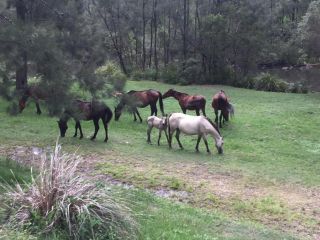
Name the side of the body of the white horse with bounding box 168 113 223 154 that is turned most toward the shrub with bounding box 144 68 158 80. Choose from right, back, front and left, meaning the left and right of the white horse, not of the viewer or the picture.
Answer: left

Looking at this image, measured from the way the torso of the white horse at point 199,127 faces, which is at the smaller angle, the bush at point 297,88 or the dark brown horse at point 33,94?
the bush

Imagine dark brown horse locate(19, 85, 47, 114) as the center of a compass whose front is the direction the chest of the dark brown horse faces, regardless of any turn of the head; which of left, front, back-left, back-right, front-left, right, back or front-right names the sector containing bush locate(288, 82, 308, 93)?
back-right

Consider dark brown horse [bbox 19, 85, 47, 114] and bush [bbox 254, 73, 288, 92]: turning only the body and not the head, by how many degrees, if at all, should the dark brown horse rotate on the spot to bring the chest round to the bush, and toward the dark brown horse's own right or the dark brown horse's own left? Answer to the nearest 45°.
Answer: approximately 135° to the dark brown horse's own right

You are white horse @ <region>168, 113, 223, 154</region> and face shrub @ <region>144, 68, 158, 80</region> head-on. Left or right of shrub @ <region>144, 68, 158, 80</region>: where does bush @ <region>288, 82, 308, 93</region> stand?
right

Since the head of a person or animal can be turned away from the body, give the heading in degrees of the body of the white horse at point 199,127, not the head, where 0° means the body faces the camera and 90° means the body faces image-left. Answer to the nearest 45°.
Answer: approximately 270°

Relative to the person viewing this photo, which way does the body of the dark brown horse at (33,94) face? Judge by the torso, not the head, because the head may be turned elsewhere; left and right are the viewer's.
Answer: facing to the left of the viewer

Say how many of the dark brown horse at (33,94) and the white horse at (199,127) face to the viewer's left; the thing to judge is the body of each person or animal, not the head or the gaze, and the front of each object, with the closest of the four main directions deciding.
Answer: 1
